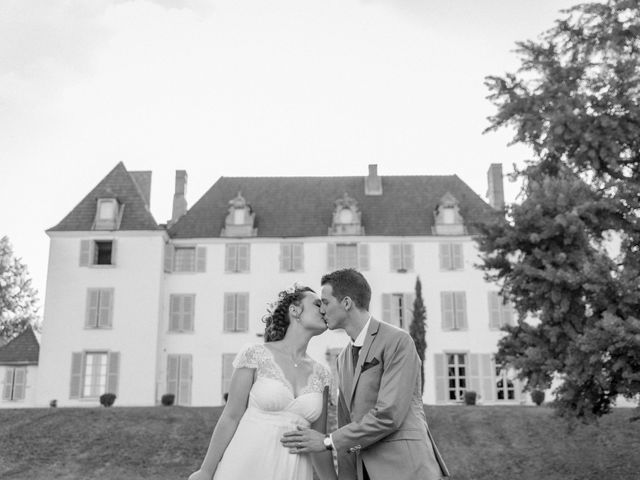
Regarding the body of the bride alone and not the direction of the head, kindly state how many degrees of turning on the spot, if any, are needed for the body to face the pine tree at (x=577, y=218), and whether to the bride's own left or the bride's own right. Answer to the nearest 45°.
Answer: approximately 90° to the bride's own left

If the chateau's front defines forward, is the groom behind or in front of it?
in front

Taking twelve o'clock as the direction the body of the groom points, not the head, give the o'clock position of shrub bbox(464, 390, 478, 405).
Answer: The shrub is roughly at 5 o'clock from the groom.

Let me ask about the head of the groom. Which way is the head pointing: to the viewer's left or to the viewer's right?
to the viewer's left

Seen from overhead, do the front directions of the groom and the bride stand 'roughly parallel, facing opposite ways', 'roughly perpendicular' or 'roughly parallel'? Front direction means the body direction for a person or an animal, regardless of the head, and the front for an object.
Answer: roughly perpendicular

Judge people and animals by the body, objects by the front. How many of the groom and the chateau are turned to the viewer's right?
0

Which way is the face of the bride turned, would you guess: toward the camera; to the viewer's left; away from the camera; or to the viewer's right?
to the viewer's right

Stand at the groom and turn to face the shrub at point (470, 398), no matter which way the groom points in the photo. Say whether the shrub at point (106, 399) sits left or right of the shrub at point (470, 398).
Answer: left

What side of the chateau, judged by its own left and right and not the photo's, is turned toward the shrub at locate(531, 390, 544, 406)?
left

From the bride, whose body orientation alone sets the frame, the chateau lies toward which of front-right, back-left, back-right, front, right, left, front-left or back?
back-left

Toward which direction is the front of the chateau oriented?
toward the camera
